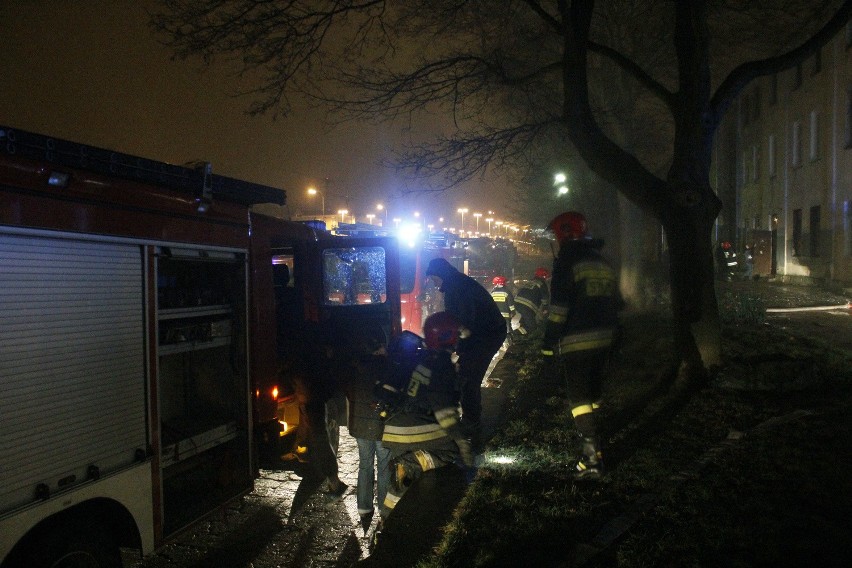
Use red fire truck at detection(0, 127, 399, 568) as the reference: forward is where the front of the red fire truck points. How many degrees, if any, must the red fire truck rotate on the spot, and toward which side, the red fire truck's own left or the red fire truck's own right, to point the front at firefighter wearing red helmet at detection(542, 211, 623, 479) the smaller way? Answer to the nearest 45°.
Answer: approximately 45° to the red fire truck's own right

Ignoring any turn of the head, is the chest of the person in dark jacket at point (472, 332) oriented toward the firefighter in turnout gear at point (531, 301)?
no

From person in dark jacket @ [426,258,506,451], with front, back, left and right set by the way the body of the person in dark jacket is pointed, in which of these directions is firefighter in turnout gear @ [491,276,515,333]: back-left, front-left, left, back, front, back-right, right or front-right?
right

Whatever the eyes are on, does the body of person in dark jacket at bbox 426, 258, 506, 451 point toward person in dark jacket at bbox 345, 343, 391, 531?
no

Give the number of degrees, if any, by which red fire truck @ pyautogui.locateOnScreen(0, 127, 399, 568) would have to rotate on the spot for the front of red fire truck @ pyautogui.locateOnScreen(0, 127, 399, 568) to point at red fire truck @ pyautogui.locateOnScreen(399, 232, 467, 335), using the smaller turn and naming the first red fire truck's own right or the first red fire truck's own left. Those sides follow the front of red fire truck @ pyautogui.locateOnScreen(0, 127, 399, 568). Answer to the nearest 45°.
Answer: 0° — it already faces it

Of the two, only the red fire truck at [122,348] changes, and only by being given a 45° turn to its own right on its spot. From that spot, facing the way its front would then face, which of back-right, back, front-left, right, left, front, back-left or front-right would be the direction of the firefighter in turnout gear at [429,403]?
front

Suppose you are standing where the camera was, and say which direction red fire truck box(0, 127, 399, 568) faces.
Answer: facing away from the viewer and to the right of the viewer

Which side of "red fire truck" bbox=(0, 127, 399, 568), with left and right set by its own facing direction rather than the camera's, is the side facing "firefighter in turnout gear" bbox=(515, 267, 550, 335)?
front

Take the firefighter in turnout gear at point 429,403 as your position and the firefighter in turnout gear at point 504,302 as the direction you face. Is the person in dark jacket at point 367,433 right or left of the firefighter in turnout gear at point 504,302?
left

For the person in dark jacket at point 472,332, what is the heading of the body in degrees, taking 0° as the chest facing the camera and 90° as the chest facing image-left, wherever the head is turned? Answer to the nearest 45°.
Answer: approximately 90°

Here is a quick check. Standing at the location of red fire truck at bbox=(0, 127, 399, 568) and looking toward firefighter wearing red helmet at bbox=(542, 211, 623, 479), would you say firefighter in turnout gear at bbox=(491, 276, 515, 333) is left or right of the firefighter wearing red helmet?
left
